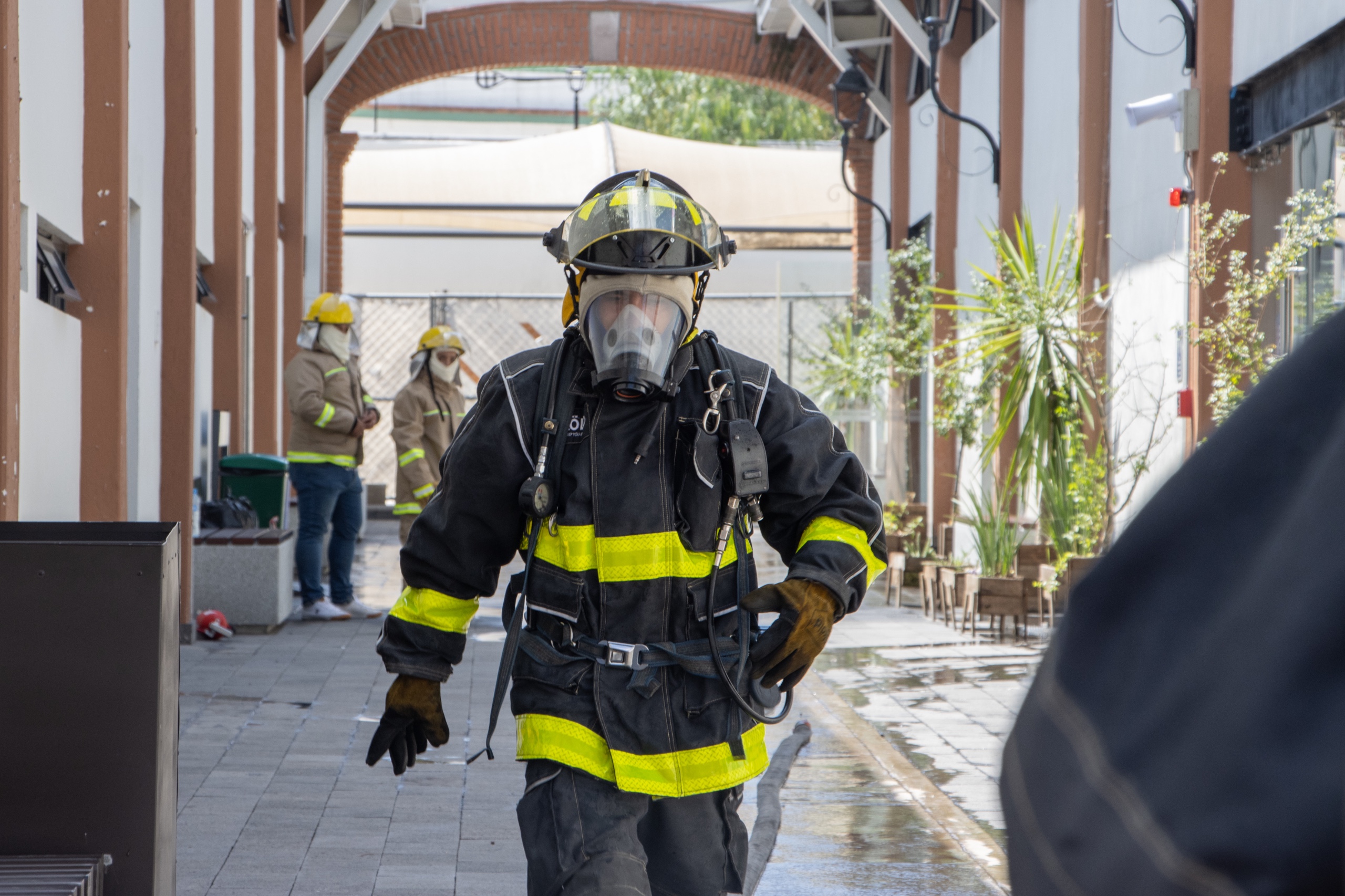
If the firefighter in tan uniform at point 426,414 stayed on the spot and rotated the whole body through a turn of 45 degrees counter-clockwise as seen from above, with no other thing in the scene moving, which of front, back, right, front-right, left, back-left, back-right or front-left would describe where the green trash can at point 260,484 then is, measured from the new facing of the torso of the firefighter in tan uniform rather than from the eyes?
back

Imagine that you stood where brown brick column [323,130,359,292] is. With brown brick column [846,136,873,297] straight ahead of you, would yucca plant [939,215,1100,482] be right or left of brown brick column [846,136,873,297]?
right

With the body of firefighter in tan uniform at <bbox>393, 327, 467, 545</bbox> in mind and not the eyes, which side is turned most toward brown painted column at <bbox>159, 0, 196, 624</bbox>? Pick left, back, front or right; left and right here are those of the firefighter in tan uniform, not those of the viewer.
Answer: right

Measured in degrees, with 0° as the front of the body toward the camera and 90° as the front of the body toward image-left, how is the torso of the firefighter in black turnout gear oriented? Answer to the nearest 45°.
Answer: approximately 0°

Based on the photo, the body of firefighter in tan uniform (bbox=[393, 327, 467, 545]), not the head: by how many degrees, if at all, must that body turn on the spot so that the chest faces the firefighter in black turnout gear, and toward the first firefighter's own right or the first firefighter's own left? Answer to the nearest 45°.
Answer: approximately 45° to the first firefighter's own right

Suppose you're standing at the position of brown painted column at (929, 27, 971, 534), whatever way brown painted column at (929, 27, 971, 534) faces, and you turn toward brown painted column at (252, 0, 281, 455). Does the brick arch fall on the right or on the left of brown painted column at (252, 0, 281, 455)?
right

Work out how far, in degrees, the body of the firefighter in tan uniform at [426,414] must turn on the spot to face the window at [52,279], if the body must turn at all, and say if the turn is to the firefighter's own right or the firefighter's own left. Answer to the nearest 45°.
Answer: approximately 90° to the firefighter's own right

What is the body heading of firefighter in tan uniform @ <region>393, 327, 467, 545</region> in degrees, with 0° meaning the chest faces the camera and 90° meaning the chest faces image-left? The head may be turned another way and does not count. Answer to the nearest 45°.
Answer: approximately 315°

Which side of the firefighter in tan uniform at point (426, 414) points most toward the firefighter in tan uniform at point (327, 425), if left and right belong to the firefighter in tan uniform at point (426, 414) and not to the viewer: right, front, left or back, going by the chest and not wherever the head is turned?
right

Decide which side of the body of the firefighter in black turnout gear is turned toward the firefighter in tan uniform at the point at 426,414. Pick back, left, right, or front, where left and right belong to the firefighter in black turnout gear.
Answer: back

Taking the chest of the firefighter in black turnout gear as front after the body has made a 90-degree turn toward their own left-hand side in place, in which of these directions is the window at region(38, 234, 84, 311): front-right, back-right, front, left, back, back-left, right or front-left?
back-left
